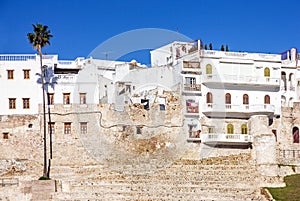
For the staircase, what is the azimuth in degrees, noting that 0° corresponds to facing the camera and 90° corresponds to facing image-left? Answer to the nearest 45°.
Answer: approximately 0°
